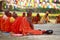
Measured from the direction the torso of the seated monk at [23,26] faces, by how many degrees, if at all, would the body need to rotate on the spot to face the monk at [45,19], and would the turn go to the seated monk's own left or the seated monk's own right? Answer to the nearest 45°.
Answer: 0° — they already face them

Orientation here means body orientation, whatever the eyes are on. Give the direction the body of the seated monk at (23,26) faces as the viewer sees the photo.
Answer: to the viewer's right
